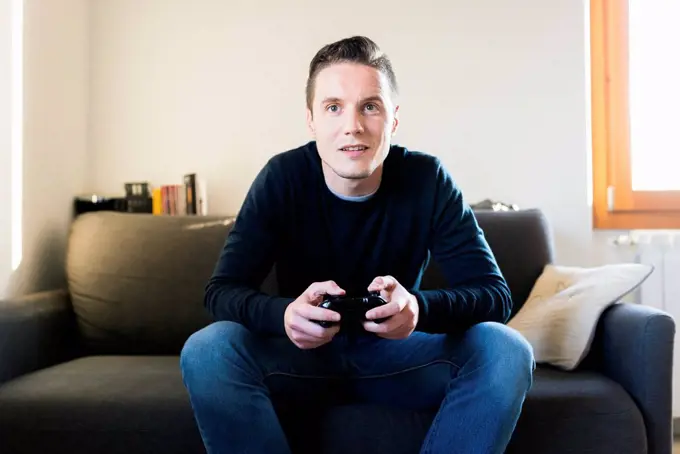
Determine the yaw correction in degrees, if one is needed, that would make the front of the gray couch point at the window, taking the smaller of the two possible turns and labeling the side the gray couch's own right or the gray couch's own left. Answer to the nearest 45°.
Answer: approximately 135° to the gray couch's own left

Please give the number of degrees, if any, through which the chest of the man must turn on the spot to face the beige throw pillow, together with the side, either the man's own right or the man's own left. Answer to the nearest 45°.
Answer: approximately 135° to the man's own left

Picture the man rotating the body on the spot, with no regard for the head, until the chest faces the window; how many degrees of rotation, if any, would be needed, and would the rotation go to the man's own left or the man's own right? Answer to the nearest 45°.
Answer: approximately 135° to the man's own left

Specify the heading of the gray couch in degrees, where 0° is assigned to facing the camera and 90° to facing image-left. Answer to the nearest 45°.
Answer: approximately 0°

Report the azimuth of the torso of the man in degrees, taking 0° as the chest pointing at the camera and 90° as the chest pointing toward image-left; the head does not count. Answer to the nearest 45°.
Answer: approximately 0°

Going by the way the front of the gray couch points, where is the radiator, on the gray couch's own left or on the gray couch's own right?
on the gray couch's own left

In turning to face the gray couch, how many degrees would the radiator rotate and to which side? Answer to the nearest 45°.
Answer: approximately 45° to its right

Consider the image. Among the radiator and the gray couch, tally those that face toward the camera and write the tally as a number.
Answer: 2
